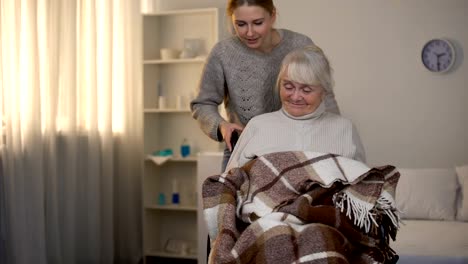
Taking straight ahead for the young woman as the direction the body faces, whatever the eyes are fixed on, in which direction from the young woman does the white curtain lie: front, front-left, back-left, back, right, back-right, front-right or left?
back-right

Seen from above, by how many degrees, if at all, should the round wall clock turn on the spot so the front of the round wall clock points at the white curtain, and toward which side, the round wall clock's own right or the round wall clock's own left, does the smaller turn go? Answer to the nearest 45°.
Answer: approximately 45° to the round wall clock's own right

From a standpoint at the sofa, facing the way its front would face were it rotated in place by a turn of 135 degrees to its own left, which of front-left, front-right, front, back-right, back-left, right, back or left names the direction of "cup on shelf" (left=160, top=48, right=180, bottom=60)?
back-left

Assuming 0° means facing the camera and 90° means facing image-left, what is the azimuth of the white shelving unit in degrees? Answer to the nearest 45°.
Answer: approximately 0°

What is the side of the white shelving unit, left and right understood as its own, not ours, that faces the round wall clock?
left
